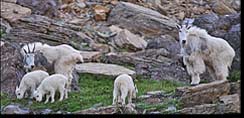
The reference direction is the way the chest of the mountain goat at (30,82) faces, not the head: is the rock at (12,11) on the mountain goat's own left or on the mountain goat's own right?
on the mountain goat's own right

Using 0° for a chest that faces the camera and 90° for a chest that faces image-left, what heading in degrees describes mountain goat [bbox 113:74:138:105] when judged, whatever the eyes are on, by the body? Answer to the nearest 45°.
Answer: approximately 225°

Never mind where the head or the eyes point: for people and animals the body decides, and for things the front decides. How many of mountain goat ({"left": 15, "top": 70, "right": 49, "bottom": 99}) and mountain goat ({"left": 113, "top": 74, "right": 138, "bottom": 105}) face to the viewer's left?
1

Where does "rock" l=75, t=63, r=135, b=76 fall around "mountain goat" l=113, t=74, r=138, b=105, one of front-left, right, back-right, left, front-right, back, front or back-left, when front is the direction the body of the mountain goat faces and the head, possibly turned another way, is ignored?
front-left

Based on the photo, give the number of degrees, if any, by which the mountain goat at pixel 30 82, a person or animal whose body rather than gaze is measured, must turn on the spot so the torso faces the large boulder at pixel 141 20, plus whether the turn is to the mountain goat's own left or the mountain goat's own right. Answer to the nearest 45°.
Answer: approximately 135° to the mountain goat's own right

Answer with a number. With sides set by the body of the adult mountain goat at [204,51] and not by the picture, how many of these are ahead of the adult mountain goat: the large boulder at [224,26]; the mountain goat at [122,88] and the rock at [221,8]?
1

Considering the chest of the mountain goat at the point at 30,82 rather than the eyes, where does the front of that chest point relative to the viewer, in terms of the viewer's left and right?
facing to the left of the viewer

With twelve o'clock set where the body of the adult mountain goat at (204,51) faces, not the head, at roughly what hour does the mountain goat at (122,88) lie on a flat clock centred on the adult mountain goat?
The mountain goat is roughly at 12 o'clock from the adult mountain goat.

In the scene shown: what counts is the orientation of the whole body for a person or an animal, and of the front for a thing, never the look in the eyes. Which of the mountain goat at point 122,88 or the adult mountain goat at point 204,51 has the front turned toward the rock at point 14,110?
the adult mountain goat

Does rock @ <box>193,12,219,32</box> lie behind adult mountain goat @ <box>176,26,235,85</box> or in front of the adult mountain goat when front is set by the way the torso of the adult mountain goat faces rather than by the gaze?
behind

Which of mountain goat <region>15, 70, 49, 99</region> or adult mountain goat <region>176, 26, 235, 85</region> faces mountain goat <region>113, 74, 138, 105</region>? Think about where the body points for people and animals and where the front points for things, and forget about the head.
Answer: the adult mountain goat

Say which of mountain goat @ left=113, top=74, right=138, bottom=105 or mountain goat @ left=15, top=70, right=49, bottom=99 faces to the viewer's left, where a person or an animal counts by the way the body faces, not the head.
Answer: mountain goat @ left=15, top=70, right=49, bottom=99
